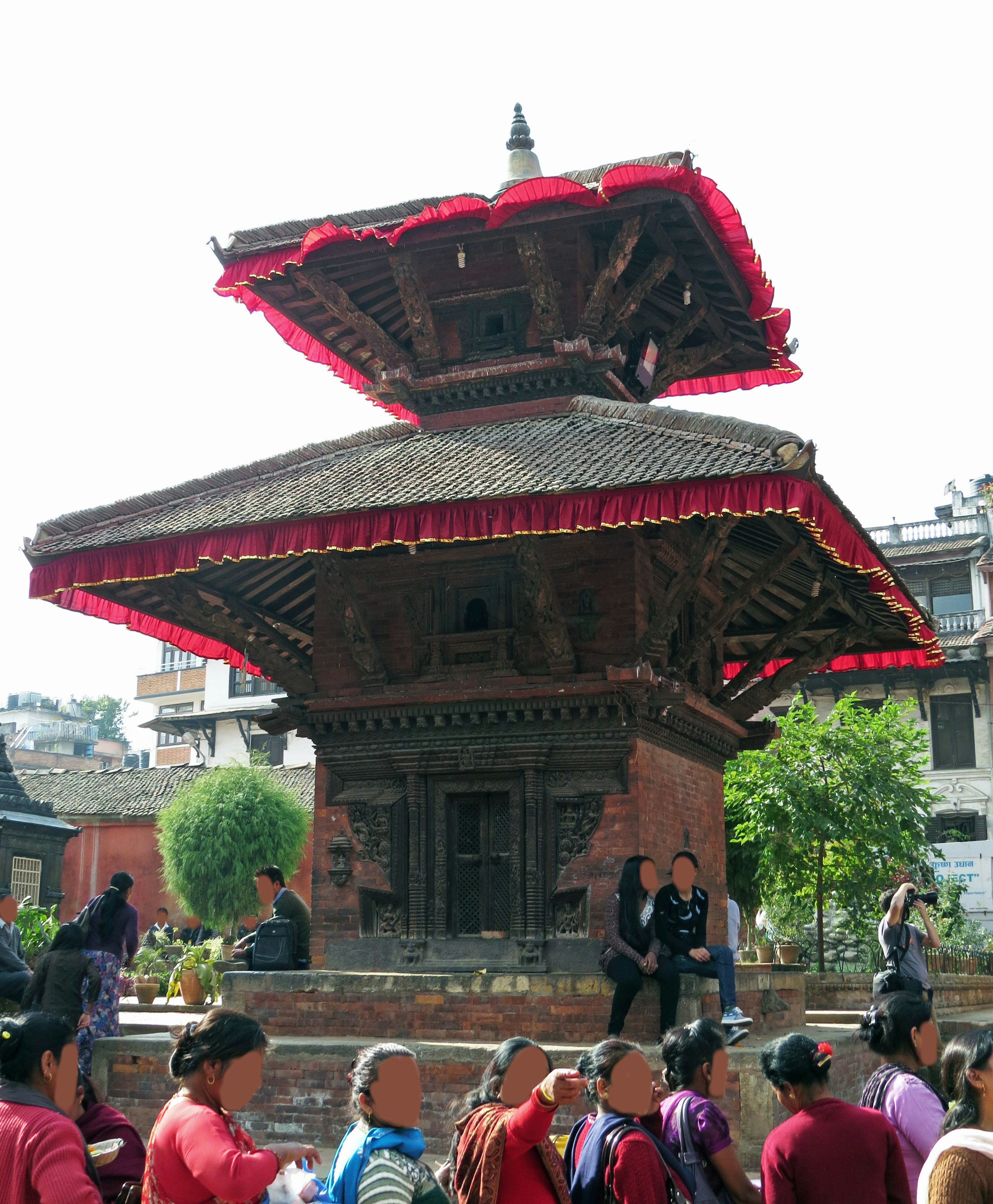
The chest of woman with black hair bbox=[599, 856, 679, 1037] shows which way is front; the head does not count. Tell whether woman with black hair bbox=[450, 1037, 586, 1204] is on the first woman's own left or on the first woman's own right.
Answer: on the first woman's own right

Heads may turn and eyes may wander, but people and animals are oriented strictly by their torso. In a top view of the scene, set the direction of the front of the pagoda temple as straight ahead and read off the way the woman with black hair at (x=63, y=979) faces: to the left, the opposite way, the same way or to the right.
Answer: the opposite way

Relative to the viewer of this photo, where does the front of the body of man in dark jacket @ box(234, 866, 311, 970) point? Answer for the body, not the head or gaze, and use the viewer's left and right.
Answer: facing to the left of the viewer

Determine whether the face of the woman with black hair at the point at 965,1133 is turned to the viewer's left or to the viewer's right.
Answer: to the viewer's right

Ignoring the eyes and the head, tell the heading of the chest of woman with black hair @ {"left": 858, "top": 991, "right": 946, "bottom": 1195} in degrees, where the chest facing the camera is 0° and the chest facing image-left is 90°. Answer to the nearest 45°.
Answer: approximately 270°

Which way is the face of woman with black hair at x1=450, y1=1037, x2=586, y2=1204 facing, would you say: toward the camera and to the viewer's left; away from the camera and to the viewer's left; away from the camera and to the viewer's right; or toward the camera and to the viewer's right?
toward the camera and to the viewer's right

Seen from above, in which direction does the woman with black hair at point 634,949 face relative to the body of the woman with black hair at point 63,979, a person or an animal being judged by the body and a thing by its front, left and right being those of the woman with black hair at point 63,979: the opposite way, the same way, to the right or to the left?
the opposite way

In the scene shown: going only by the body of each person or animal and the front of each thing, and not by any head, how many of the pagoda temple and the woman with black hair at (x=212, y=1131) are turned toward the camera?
1

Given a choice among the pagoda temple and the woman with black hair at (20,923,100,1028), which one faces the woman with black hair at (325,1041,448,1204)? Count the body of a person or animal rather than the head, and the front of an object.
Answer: the pagoda temple

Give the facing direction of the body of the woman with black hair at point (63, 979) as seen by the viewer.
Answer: away from the camera

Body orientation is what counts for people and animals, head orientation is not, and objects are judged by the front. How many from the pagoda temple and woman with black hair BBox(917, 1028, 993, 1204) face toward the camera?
1

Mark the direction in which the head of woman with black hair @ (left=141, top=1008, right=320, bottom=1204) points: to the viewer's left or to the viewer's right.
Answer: to the viewer's right
